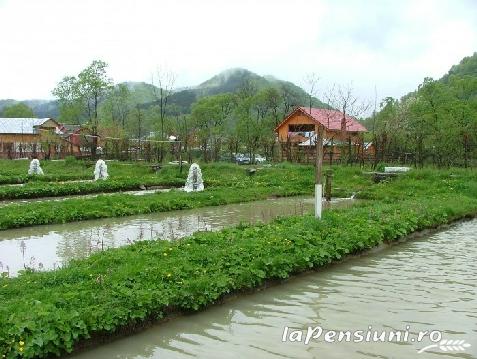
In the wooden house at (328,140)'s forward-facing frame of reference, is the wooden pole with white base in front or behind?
in front

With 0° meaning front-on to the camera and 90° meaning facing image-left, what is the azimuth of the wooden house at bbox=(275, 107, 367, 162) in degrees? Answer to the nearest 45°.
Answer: approximately 45°

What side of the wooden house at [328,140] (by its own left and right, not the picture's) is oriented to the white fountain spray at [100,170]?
front

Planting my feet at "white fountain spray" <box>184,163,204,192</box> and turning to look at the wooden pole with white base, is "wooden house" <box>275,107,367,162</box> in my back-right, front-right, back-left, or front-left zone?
back-left

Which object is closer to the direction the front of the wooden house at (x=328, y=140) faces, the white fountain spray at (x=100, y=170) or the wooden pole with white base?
the white fountain spray

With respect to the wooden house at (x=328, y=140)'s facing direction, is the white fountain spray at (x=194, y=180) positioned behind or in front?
in front

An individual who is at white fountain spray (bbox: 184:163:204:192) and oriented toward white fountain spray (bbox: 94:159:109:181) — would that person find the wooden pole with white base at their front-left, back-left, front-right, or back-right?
back-left
